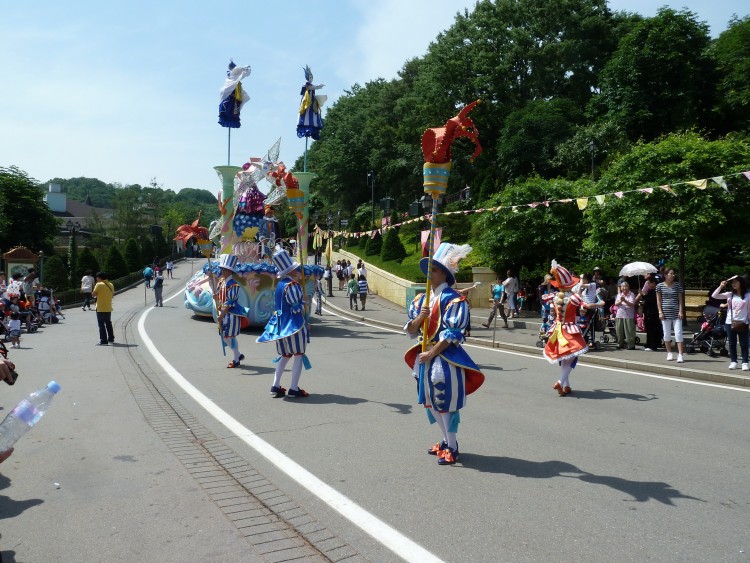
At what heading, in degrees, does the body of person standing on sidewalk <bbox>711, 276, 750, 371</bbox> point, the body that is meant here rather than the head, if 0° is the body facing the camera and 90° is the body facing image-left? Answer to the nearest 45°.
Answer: approximately 0°

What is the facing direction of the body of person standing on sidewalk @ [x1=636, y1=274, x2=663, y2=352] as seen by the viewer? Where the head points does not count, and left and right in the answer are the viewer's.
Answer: facing to the left of the viewer

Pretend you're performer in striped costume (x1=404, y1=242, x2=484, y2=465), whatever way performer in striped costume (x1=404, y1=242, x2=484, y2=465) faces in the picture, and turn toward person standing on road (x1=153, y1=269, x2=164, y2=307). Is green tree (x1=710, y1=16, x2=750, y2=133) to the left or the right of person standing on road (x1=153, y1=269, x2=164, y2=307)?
right

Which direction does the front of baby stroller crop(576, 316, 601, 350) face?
to the viewer's left

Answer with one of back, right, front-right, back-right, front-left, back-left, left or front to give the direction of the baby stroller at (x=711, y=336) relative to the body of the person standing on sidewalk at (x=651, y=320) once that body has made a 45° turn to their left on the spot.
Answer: left

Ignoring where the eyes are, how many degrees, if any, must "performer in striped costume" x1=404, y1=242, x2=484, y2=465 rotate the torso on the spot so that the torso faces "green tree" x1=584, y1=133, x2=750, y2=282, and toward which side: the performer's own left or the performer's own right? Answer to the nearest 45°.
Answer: approximately 180°

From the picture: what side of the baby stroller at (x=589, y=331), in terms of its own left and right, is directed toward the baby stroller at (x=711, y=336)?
back

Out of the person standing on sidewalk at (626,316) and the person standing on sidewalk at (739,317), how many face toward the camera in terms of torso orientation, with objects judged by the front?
2

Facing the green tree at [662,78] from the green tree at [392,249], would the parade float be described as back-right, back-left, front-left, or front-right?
back-right
